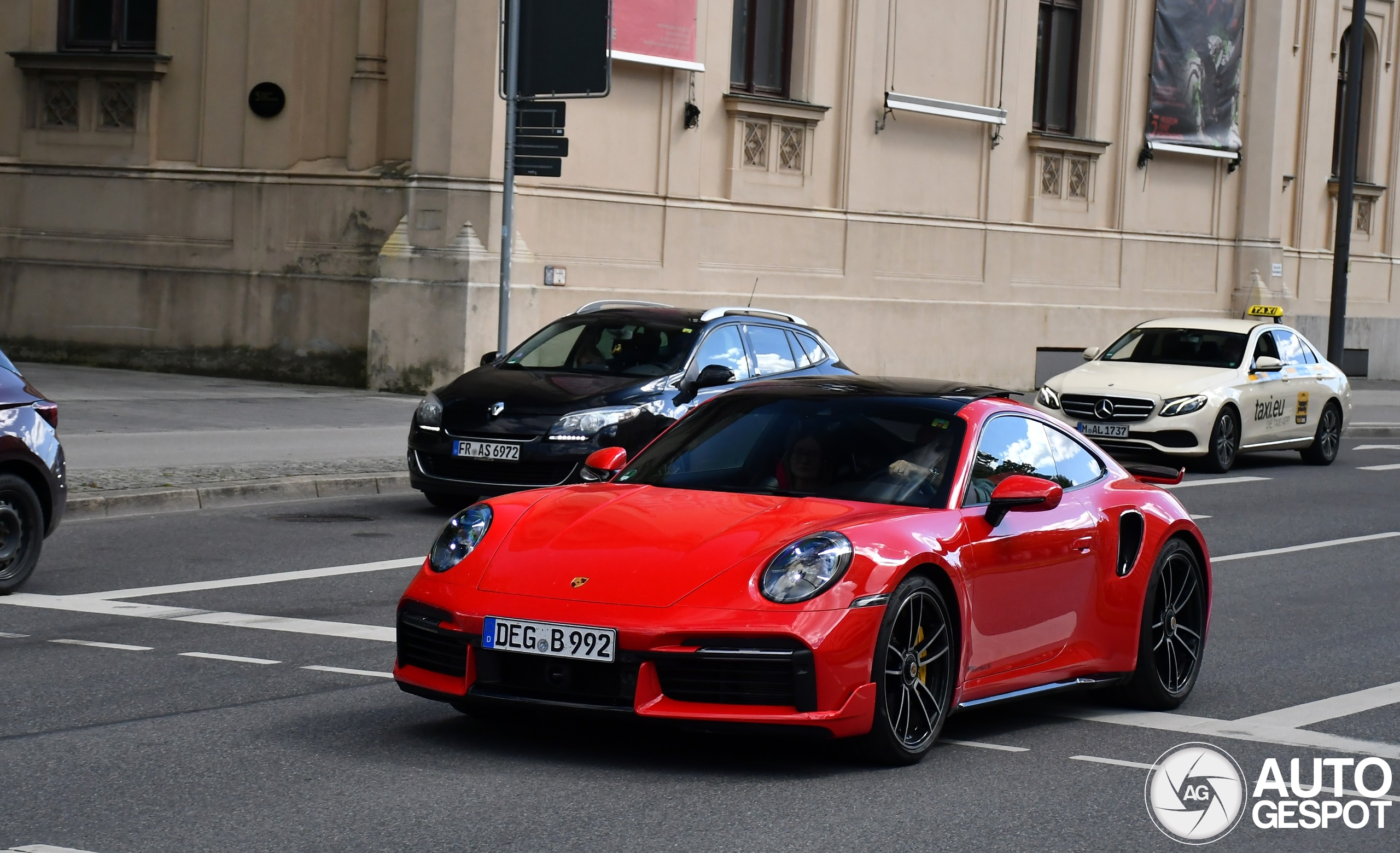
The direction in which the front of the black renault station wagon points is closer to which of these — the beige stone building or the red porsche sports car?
the red porsche sports car

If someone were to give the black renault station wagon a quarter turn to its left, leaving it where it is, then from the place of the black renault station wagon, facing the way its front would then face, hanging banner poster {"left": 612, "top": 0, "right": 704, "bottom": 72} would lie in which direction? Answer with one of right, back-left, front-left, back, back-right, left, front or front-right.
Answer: back-left

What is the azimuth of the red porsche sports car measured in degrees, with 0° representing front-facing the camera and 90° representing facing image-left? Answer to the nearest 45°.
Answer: approximately 45°

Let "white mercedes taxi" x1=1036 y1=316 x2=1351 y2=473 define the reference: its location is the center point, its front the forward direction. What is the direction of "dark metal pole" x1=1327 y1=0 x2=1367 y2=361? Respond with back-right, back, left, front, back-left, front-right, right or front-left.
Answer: back-right

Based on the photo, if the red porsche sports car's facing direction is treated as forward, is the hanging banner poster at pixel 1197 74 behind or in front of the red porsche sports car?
behind

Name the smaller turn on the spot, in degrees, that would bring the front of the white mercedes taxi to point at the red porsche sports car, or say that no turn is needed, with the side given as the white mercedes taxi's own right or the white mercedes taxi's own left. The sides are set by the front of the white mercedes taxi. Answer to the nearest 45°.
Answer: approximately 45° to the white mercedes taxi's own left

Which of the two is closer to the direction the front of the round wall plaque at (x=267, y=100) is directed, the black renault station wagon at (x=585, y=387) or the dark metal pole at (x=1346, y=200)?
the black renault station wagon

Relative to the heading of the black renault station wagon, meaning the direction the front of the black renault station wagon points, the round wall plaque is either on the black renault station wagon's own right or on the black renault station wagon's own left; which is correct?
on the black renault station wagon's own right

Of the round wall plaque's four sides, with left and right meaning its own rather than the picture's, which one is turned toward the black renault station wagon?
front

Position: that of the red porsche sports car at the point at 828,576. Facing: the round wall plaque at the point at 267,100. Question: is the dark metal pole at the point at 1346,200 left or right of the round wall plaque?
right
